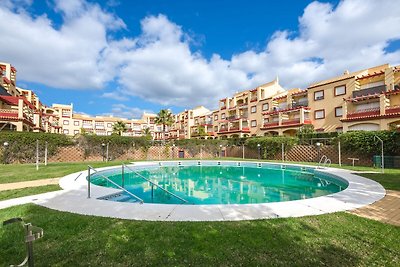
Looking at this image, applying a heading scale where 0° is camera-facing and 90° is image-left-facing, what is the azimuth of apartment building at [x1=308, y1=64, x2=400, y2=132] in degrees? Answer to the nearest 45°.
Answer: approximately 45°

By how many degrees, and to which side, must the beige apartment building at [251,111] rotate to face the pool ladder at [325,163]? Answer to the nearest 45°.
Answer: approximately 45° to its left

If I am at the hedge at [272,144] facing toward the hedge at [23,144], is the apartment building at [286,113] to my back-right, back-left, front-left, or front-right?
back-right

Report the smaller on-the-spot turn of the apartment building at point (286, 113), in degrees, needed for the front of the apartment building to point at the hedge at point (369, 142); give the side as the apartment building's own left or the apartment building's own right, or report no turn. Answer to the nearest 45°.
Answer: approximately 45° to the apartment building's own left

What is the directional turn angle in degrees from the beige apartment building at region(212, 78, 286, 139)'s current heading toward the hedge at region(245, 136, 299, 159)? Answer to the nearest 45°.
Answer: approximately 45° to its left

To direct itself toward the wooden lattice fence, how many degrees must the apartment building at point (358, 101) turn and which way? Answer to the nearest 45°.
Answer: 0° — it already faces it

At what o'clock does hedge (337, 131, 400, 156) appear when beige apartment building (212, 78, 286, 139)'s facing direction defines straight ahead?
The hedge is roughly at 10 o'clock from the beige apartment building.
